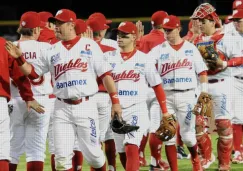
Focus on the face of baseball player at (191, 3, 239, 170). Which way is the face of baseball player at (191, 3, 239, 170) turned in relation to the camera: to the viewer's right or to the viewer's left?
to the viewer's left

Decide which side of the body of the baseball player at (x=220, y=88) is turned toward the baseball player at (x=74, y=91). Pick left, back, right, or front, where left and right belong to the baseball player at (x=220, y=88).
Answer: front

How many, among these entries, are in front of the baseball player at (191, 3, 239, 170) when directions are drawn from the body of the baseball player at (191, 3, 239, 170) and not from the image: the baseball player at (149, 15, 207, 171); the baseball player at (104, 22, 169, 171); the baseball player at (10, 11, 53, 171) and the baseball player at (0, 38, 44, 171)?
4

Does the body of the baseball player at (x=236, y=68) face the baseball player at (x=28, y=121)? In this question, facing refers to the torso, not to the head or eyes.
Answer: yes

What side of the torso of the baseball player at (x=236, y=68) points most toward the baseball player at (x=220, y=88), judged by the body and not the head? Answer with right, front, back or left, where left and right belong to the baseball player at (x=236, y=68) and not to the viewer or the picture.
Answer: front

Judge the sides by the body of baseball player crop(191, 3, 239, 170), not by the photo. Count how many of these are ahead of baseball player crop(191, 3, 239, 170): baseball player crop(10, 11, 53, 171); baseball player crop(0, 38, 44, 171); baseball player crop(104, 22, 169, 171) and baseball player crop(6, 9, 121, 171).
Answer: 4

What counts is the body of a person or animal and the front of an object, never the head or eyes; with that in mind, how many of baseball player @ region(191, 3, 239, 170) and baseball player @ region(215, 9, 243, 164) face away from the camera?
0

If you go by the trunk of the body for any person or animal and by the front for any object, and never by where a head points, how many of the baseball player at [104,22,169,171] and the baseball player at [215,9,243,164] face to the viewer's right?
0

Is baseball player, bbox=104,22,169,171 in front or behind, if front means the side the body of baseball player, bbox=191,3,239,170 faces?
in front
